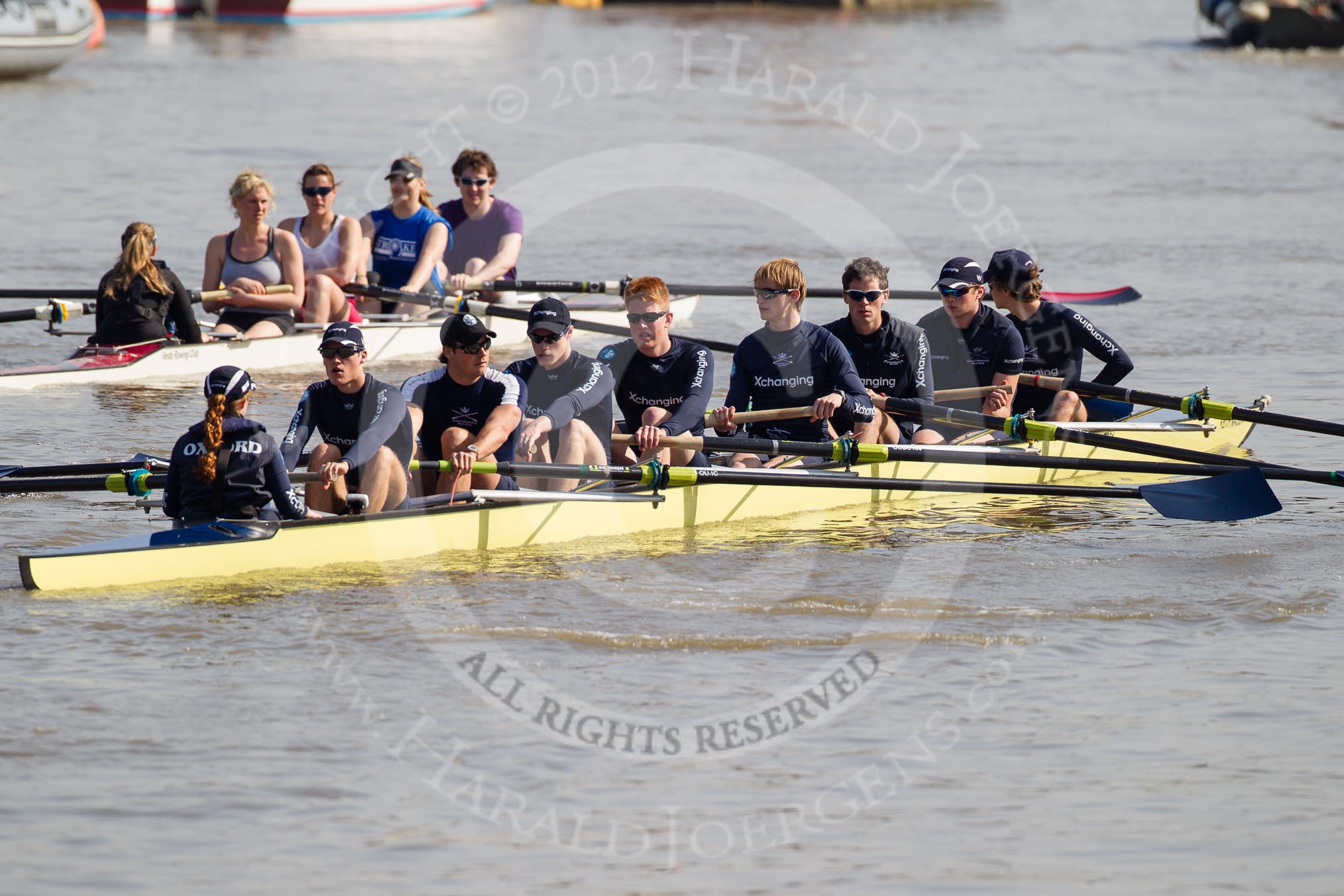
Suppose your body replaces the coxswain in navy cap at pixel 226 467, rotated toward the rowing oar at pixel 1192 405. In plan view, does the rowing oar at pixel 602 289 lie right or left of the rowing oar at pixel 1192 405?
left

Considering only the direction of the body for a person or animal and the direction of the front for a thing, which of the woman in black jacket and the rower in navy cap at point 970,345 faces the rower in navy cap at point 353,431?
the rower in navy cap at point 970,345

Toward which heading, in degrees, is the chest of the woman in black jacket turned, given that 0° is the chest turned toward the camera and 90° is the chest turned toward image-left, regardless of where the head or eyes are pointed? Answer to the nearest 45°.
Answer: approximately 180°

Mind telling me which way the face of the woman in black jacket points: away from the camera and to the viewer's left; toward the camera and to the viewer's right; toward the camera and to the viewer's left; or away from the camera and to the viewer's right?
away from the camera and to the viewer's right

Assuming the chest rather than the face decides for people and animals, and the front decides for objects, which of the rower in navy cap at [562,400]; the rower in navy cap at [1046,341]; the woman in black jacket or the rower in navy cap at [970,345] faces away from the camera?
the woman in black jacket

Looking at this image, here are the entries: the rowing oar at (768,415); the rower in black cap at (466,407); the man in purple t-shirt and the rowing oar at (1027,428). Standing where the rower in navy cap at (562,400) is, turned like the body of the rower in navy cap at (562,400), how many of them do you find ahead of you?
1

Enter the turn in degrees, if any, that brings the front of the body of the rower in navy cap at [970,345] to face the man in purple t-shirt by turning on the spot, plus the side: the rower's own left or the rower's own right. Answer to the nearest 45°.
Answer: approximately 90° to the rower's own right

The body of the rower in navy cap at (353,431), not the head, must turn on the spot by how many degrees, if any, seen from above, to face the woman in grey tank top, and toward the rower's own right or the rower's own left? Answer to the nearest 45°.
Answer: approximately 135° to the rower's own right

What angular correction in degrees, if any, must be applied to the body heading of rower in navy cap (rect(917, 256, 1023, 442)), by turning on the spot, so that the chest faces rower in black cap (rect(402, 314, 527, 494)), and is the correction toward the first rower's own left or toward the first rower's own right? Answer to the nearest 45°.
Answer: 0° — they already face them

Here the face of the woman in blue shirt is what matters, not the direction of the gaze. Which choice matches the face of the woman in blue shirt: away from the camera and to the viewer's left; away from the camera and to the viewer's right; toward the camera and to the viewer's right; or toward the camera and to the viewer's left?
toward the camera and to the viewer's left

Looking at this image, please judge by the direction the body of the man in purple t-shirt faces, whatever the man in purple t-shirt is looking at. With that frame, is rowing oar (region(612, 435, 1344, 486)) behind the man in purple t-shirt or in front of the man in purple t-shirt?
in front
